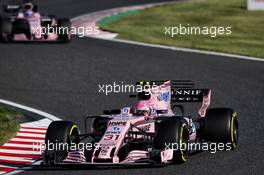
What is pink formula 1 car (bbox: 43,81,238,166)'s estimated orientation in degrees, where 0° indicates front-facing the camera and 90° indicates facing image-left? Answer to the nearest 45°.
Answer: approximately 45°

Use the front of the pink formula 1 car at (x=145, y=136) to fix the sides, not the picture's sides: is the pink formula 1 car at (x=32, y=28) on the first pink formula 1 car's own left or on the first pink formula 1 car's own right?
on the first pink formula 1 car's own right
